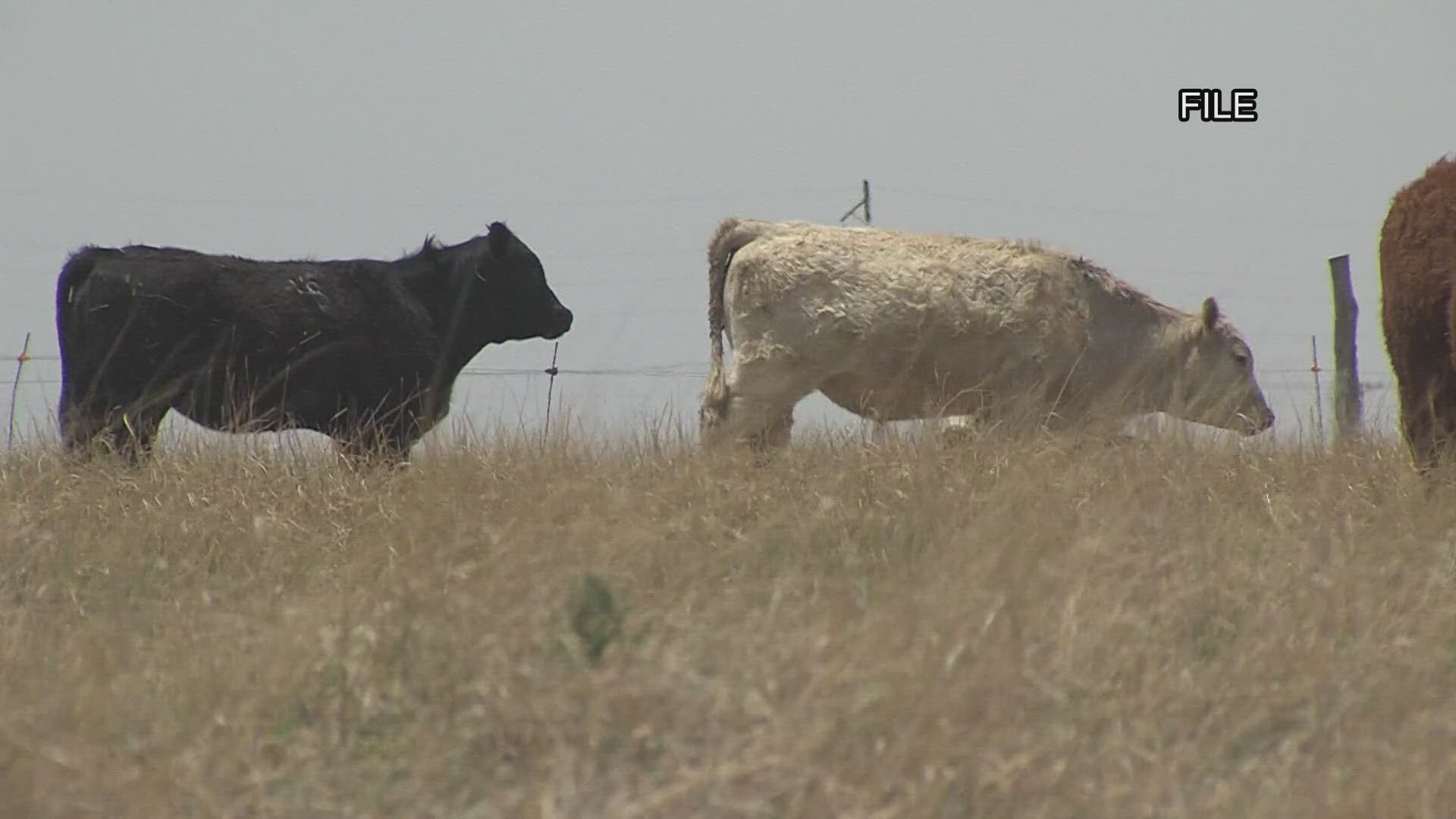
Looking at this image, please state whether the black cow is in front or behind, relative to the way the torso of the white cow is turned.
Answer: behind

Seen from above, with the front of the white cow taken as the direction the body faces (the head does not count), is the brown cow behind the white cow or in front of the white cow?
in front

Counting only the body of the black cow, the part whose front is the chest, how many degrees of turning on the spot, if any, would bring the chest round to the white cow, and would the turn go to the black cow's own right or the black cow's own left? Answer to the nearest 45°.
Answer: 0° — it already faces it

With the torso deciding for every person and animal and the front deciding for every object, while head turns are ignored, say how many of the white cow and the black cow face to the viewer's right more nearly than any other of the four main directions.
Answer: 2

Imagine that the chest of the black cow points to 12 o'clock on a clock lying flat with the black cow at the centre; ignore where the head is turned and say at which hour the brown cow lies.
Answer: The brown cow is roughly at 1 o'clock from the black cow.

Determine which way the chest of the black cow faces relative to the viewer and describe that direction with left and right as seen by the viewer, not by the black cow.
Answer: facing to the right of the viewer

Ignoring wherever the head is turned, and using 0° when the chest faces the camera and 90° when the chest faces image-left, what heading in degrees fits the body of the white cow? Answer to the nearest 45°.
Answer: approximately 270°

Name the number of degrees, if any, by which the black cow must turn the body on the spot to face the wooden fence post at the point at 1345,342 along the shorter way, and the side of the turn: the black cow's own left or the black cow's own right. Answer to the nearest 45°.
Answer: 0° — it already faces it

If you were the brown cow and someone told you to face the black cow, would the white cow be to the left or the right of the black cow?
right

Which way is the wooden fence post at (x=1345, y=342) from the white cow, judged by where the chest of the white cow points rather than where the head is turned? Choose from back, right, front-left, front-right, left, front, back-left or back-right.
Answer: front-left
